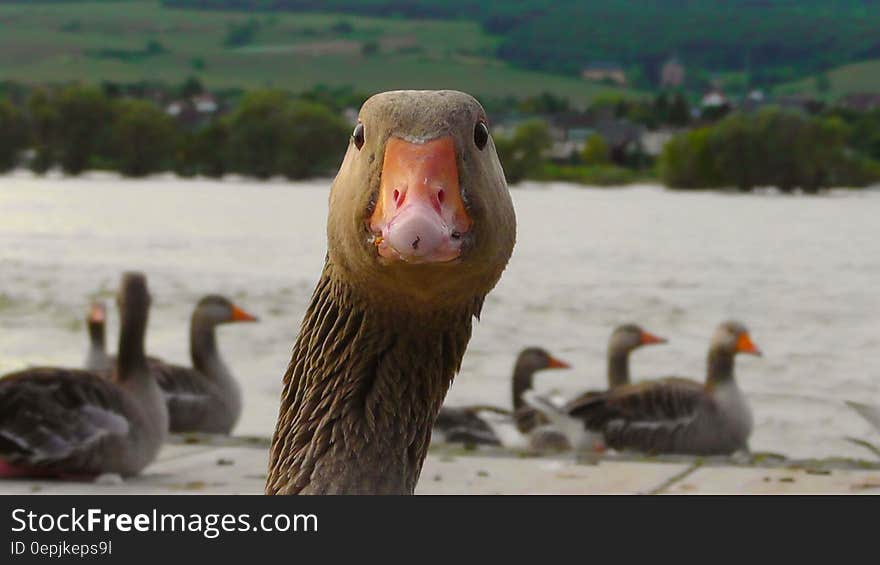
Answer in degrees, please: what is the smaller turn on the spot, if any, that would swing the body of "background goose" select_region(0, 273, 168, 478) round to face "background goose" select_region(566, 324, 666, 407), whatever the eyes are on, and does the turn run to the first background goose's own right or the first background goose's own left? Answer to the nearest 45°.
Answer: approximately 45° to the first background goose's own left

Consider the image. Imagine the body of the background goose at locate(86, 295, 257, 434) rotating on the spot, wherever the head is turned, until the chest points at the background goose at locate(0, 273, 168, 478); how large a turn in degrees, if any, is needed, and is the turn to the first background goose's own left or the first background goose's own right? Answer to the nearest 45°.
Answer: approximately 90° to the first background goose's own right

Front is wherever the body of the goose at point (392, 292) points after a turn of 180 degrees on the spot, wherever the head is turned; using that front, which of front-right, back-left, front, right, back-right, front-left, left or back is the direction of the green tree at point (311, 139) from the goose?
front

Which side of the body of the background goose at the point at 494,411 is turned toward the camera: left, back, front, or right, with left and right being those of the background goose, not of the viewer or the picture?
right

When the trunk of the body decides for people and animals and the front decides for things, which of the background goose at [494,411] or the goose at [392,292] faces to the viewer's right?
the background goose

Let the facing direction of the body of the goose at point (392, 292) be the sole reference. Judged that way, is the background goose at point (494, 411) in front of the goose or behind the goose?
behind

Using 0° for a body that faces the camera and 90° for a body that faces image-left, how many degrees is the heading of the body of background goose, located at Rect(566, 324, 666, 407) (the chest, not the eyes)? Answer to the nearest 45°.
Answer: approximately 270°

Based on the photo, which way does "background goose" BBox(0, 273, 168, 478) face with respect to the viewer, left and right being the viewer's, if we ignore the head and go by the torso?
facing to the right of the viewer

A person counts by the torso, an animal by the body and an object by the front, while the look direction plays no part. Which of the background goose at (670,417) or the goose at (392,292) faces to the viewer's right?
the background goose

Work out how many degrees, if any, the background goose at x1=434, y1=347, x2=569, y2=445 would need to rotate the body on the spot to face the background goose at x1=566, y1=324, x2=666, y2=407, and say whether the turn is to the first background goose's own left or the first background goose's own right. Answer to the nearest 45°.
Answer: approximately 45° to the first background goose's own left

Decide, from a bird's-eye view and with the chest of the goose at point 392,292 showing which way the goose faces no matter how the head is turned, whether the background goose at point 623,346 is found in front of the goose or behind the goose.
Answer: behind

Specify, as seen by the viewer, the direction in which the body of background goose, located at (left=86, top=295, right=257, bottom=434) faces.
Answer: to the viewer's right

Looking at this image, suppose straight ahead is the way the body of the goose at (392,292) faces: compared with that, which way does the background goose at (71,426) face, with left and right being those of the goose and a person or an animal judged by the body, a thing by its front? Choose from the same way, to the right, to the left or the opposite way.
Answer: to the left

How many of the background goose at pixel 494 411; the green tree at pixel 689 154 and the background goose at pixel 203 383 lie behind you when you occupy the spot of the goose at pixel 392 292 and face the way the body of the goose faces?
3

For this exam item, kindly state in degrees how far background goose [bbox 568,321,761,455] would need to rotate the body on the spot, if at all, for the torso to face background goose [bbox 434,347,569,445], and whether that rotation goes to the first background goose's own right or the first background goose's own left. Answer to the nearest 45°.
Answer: approximately 180°
